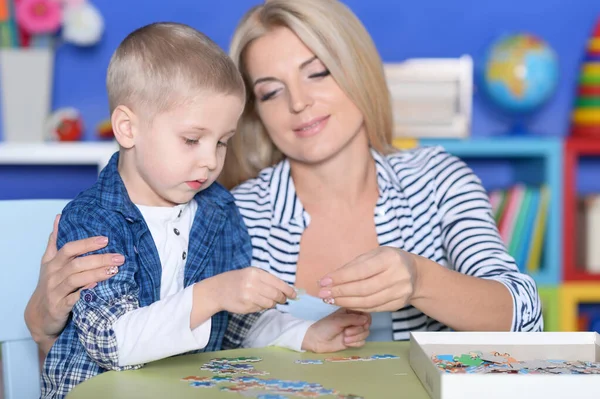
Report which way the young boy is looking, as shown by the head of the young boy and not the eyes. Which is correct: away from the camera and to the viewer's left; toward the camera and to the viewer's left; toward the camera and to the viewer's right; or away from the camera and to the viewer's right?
toward the camera and to the viewer's right

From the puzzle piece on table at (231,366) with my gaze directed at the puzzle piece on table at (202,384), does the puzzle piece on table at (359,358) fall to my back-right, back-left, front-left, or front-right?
back-left

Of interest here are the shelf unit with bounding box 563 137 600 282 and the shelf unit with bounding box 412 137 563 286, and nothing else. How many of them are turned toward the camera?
2

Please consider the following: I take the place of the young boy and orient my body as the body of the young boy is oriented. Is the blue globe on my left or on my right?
on my left

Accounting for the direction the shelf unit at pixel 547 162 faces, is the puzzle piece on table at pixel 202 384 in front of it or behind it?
in front

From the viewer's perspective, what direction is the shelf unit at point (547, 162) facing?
toward the camera

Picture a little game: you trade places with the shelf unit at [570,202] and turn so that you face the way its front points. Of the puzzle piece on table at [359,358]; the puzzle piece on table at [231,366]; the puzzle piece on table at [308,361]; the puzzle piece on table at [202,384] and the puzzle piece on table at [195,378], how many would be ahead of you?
5

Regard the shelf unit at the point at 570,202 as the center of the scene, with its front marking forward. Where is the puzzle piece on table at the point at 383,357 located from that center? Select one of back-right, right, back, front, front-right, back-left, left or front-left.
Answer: front

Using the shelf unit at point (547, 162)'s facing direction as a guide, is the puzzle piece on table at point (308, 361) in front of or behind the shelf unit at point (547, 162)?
in front

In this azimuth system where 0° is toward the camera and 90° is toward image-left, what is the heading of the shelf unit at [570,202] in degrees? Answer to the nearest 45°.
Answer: approximately 0°

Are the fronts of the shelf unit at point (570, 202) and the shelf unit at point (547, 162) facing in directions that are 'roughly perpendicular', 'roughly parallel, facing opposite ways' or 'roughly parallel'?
roughly parallel
